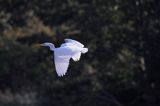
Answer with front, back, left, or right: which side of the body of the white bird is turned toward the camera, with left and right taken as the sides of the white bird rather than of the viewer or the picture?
left
